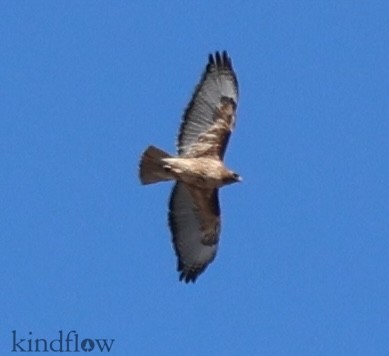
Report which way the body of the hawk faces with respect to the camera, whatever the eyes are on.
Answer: to the viewer's right
